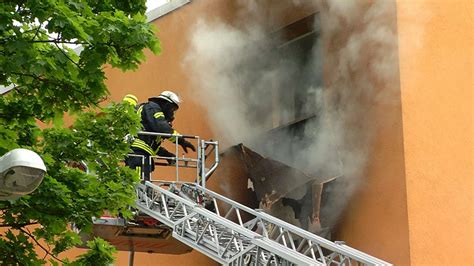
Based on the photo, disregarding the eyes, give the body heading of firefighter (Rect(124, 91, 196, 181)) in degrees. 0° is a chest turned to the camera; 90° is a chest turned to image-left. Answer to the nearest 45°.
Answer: approximately 270°
